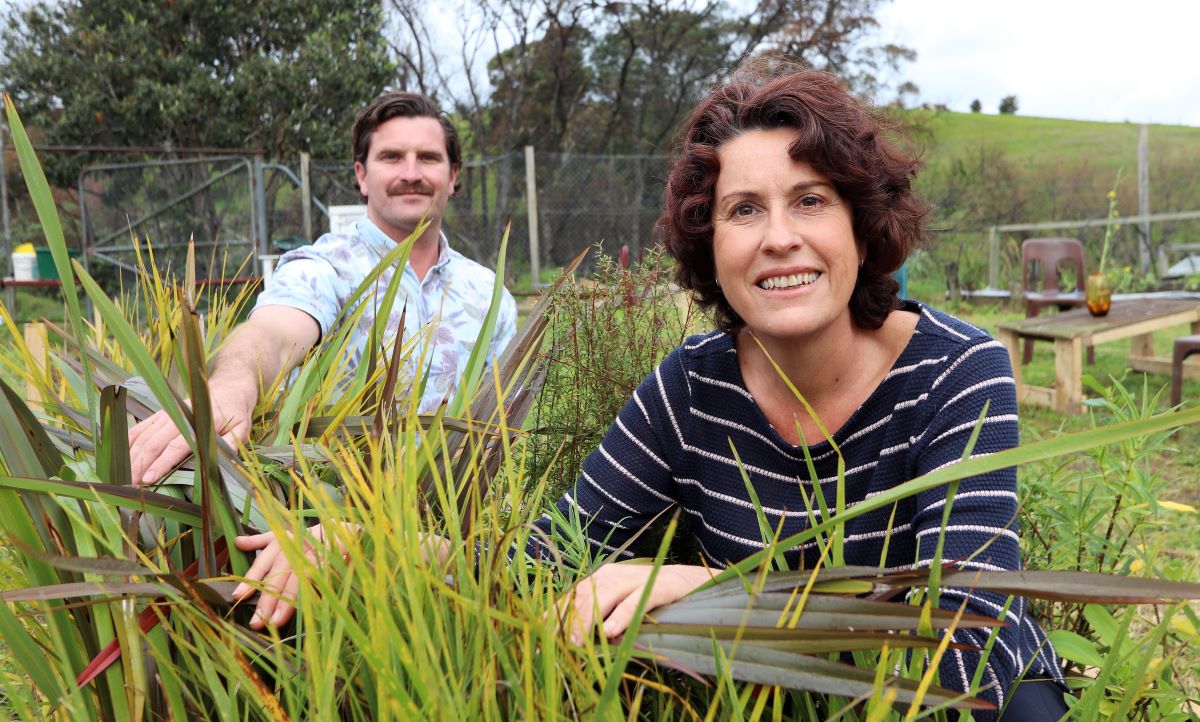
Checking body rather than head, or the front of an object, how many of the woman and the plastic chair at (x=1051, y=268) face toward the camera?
2

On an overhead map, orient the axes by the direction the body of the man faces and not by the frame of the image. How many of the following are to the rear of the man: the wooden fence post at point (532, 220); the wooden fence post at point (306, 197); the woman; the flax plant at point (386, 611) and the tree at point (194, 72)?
3

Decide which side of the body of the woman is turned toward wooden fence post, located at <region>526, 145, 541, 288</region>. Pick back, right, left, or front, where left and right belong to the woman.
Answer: back

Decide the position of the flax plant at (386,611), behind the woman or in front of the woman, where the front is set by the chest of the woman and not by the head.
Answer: in front

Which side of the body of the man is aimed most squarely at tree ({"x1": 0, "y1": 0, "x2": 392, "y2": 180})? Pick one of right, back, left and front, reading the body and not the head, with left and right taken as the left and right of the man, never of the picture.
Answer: back

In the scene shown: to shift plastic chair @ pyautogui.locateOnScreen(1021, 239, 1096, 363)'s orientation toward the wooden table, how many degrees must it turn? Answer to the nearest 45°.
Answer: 0° — it already faces it
